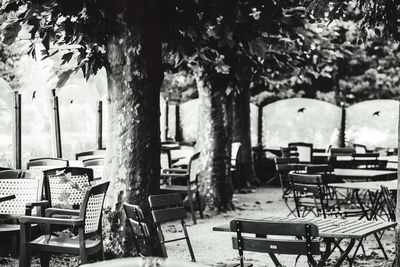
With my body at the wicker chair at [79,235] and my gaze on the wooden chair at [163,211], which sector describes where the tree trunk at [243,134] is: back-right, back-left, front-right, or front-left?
front-left

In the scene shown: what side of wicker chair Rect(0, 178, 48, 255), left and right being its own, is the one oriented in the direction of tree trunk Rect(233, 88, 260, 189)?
back

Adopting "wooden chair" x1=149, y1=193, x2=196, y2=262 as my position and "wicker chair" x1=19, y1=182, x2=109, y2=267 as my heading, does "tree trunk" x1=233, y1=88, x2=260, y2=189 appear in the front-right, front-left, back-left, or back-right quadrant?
back-right

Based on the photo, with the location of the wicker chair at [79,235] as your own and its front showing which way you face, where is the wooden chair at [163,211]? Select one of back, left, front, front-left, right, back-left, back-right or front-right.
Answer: back-right

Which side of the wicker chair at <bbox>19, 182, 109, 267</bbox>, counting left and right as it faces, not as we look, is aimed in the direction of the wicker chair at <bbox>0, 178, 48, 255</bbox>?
front

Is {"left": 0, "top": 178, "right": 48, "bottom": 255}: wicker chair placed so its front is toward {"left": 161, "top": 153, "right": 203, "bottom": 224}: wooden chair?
no

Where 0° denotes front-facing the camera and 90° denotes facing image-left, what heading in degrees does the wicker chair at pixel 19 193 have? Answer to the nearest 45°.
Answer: approximately 45°

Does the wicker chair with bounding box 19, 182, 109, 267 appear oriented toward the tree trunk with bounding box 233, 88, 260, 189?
no

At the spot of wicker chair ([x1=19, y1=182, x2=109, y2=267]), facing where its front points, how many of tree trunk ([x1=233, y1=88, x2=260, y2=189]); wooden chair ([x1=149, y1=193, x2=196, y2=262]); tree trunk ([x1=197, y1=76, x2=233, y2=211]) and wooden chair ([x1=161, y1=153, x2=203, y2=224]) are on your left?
0

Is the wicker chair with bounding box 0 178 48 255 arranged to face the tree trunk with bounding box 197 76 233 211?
no
